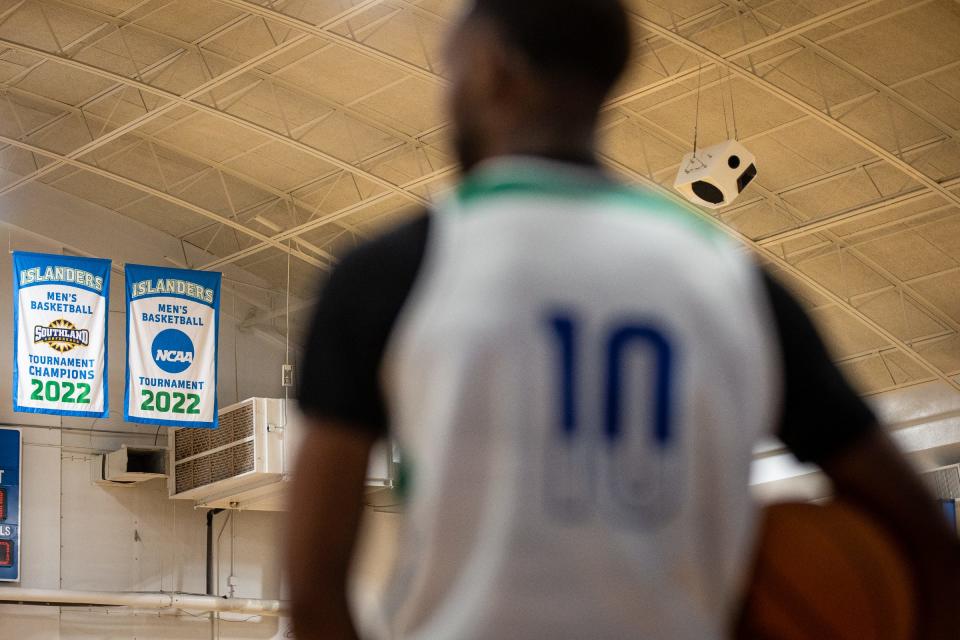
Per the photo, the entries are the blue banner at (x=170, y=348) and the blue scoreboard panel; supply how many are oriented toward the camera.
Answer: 2

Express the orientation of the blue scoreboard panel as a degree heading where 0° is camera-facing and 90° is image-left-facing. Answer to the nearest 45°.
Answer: approximately 0°

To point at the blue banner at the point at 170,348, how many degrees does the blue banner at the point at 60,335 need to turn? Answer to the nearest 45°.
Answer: approximately 90° to its left

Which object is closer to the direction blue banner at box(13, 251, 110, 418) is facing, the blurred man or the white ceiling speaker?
the blurred man

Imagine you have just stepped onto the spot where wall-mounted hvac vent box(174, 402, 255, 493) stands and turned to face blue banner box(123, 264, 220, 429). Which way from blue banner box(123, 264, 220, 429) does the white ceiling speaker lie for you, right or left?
left

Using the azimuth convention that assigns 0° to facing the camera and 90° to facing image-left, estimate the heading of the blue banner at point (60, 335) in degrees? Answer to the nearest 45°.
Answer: approximately 0°

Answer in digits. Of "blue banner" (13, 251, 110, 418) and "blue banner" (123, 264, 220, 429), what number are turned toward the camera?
2

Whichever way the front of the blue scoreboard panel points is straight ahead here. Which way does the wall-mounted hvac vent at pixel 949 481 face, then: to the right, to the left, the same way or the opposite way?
to the right

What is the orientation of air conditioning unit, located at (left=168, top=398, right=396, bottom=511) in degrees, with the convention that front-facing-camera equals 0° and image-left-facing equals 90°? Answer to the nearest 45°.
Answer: approximately 45°

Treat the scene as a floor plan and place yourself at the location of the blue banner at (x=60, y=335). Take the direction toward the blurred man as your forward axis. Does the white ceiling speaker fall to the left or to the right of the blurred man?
left
